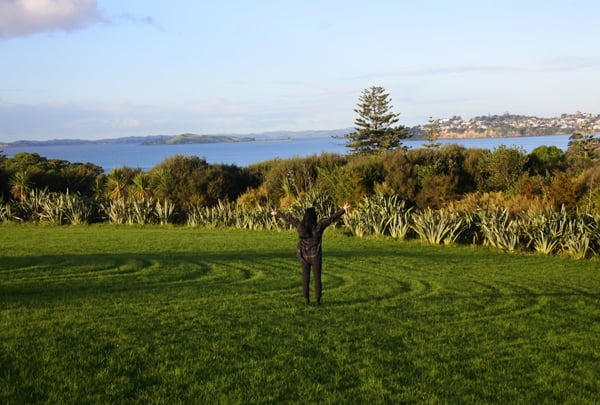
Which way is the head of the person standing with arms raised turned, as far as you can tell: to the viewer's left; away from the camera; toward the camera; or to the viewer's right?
away from the camera

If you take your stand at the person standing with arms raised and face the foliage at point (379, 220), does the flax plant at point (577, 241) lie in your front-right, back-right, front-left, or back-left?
front-right

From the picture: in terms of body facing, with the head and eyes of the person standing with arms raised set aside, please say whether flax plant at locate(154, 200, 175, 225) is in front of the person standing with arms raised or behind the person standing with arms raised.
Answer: in front

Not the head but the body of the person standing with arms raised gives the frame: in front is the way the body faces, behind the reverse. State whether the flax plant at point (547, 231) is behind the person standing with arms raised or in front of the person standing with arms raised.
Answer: in front

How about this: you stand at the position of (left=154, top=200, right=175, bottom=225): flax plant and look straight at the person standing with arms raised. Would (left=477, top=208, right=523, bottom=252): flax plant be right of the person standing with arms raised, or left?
left

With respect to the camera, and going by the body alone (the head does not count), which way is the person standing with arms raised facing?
away from the camera

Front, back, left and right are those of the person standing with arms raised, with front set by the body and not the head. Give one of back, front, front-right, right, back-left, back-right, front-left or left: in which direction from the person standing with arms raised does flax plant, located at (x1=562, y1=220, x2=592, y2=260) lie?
front-right
